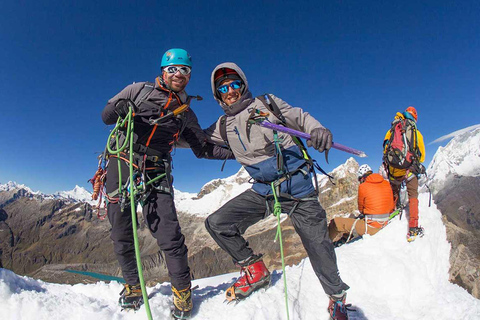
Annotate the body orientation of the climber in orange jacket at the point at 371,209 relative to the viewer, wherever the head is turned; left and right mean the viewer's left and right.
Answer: facing away from the viewer and to the left of the viewer
